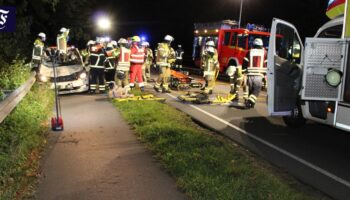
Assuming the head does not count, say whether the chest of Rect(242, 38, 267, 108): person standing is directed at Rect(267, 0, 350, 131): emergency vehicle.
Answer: no

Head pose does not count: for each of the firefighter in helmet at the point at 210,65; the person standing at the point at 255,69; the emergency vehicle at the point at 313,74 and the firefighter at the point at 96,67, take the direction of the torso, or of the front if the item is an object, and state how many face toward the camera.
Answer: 1

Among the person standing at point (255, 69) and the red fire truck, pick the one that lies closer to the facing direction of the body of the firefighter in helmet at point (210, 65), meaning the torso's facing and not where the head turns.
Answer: the person standing

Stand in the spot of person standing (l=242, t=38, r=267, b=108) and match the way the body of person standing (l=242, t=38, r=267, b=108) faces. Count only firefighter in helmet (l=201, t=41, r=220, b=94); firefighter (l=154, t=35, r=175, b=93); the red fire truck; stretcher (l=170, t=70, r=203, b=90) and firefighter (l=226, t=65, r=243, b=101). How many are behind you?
0

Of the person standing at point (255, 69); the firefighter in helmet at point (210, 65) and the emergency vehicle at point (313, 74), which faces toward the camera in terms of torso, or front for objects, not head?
the firefighter in helmet

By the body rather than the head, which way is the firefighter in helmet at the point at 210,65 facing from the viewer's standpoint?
toward the camera

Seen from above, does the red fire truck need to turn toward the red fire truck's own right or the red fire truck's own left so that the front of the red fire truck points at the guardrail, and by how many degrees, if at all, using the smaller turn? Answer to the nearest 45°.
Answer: approximately 45° to the red fire truck's own right
